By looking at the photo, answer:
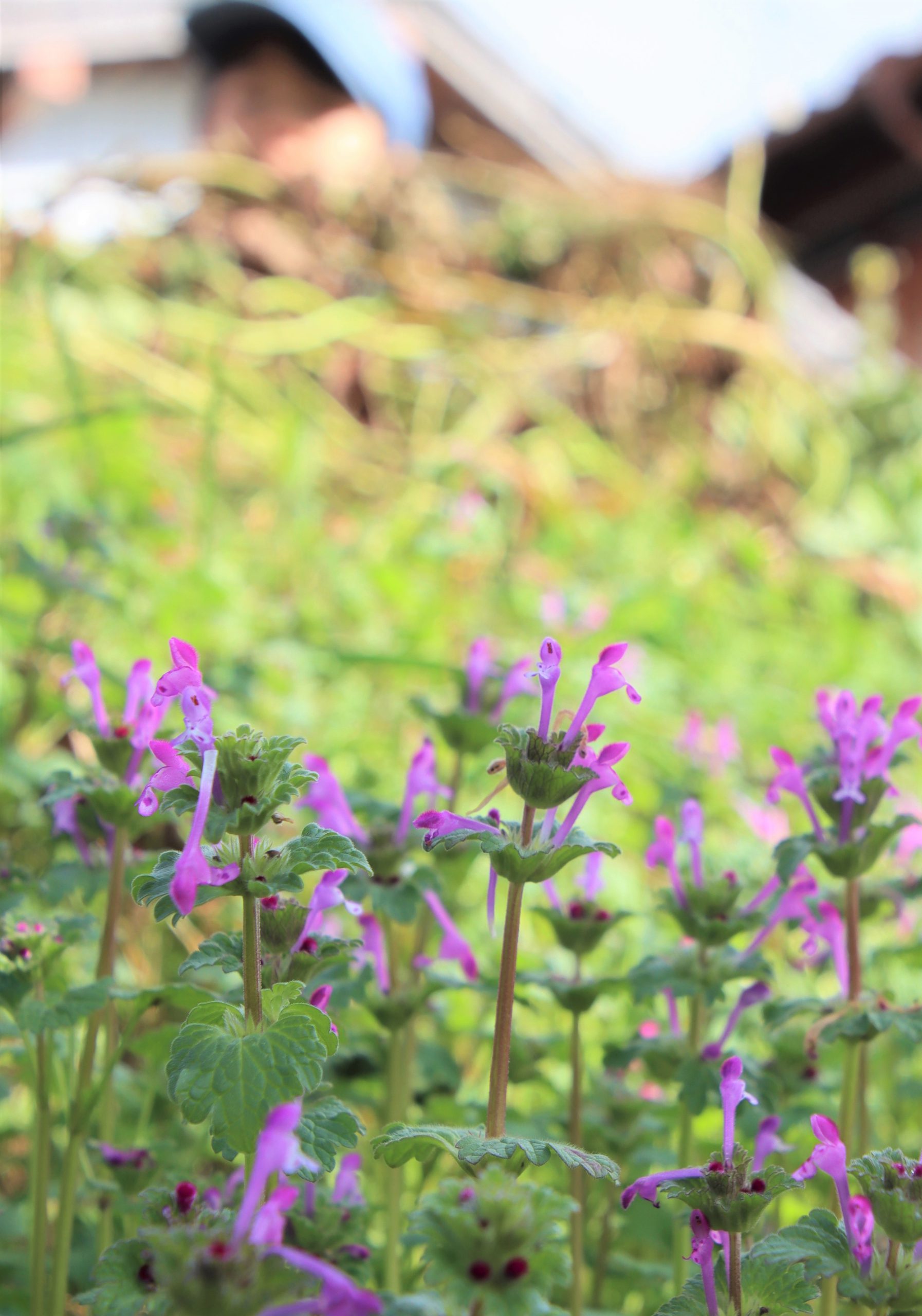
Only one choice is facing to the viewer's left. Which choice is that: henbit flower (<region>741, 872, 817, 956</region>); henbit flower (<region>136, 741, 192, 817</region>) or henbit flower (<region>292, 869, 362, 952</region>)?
henbit flower (<region>136, 741, 192, 817</region>)

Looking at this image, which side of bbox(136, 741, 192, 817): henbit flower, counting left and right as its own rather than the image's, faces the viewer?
left

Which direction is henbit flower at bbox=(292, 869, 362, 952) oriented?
to the viewer's right

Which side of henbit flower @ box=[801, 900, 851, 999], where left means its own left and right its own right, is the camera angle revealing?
left

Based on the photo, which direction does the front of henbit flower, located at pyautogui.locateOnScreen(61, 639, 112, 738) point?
to the viewer's left

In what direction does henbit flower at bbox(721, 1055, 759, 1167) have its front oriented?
to the viewer's right
